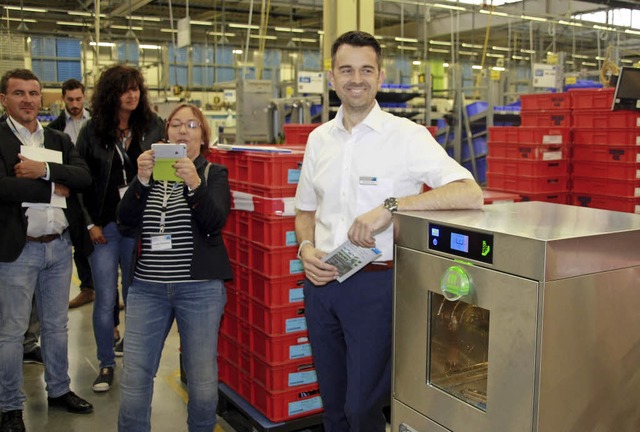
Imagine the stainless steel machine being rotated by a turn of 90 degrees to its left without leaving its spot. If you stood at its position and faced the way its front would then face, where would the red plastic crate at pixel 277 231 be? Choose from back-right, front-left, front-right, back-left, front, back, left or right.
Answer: back

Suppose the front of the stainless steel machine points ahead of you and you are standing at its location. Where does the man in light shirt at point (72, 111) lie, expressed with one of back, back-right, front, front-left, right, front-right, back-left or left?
right

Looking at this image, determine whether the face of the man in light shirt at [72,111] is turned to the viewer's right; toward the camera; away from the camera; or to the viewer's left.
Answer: toward the camera

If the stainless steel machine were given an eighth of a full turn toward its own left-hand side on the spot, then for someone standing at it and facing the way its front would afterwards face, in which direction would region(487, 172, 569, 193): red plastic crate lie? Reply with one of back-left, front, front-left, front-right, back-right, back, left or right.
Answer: back

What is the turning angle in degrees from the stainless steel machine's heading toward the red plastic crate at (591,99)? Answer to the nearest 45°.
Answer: approximately 135° to its right

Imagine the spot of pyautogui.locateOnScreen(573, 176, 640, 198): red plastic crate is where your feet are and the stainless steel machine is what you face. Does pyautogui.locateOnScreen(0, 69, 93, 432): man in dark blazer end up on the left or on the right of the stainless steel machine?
right

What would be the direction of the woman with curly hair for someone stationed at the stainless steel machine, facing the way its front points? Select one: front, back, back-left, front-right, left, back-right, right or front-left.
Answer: right

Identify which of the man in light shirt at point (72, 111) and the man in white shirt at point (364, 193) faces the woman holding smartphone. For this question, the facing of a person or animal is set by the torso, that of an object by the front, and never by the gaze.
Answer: the man in light shirt

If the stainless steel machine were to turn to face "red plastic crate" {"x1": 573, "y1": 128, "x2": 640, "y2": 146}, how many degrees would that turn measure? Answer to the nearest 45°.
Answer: approximately 135° to its right

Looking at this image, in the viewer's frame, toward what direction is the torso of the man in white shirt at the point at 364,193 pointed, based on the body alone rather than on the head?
toward the camera

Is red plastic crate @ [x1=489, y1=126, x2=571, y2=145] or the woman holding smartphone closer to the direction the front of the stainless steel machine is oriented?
the woman holding smartphone

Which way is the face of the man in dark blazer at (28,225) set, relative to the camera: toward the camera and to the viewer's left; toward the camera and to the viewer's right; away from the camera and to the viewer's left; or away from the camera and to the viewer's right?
toward the camera and to the viewer's right

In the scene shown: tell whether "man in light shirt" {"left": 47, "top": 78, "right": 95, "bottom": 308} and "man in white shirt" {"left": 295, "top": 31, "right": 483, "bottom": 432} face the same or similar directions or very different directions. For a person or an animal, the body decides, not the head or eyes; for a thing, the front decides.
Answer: same or similar directions

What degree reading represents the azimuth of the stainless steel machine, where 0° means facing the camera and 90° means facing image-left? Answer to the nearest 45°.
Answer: approximately 45°

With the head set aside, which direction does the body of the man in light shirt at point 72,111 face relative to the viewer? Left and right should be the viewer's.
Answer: facing the viewer

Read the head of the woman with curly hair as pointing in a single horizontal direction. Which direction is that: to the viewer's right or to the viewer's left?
to the viewer's right

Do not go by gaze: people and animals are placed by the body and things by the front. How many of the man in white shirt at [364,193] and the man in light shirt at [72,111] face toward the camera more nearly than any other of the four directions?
2
